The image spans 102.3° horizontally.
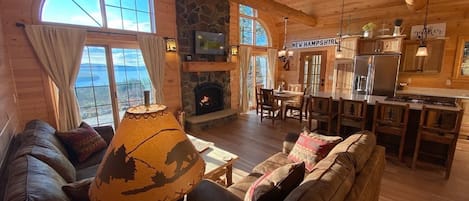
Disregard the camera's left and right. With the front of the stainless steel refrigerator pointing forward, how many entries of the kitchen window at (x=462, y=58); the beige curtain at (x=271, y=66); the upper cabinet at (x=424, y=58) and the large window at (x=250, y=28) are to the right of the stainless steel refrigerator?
2

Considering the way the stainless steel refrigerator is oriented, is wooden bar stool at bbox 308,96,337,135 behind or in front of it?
in front

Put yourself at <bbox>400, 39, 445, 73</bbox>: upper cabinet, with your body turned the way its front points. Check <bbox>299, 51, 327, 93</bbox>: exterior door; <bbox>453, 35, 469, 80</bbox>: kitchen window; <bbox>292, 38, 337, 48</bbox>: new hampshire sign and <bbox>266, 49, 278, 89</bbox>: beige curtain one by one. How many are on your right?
3

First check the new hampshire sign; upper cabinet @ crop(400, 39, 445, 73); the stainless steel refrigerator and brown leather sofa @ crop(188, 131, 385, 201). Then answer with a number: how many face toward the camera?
3

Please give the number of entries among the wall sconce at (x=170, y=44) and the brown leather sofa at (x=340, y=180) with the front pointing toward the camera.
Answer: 1

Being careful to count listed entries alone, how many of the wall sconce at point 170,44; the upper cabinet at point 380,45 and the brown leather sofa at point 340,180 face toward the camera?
2

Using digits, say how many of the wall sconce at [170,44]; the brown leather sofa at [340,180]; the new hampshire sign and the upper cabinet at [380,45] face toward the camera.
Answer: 3

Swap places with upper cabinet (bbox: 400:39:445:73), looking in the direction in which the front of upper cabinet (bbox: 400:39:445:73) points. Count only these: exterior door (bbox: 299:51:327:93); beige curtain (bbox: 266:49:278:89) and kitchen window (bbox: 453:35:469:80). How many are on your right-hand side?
2

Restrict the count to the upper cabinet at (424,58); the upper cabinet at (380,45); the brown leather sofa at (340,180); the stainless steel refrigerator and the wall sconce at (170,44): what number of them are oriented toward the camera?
4

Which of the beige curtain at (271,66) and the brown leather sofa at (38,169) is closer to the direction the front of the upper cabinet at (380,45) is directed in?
the brown leather sofa

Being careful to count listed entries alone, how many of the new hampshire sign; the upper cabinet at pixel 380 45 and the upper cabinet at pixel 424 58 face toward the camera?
3

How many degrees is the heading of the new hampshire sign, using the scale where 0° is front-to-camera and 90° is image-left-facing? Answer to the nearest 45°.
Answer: approximately 0°

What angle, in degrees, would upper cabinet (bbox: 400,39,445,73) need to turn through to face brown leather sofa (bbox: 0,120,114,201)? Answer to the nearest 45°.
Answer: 0° — it already faces it

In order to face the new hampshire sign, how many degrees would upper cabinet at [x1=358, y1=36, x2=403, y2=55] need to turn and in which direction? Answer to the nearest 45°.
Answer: approximately 90° to its right
